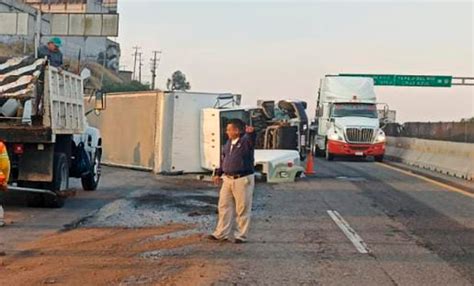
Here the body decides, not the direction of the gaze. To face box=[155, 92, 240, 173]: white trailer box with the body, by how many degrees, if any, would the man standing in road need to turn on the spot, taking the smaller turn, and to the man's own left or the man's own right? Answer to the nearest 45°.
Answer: approximately 135° to the man's own right

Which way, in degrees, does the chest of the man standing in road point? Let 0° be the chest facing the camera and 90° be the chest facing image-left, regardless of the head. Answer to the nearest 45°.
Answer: approximately 45°

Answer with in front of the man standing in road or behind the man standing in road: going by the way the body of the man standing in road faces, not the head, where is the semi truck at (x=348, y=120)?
behind

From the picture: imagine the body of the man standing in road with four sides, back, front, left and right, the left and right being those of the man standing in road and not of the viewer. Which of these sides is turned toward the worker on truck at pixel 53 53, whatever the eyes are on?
right

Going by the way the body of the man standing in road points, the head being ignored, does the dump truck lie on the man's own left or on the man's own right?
on the man's own right

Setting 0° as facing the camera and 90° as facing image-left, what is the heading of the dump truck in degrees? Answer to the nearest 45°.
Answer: approximately 225°

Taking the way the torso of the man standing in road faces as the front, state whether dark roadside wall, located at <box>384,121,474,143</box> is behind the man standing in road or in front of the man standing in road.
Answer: behind
